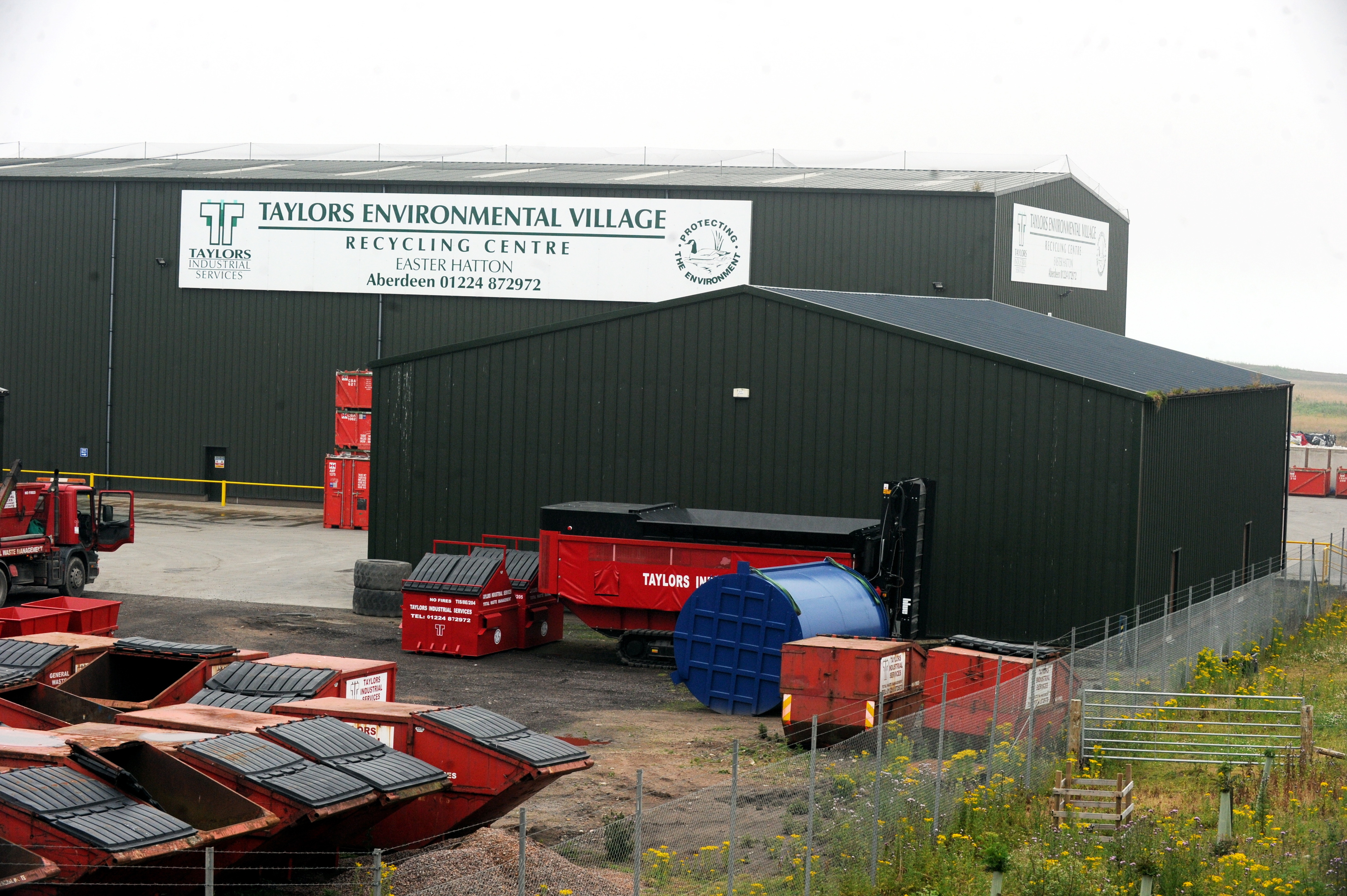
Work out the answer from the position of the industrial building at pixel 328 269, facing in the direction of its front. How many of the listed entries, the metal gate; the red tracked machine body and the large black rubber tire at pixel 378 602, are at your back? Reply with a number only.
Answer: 0

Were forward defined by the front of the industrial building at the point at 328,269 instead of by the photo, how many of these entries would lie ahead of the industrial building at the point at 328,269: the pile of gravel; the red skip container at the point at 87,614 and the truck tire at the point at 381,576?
3

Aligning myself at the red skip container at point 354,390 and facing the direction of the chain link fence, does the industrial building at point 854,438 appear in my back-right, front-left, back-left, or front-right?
front-left

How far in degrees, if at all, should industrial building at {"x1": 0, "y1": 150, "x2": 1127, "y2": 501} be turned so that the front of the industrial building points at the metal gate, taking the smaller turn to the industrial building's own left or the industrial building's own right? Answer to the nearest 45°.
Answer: approximately 45° to the industrial building's own left

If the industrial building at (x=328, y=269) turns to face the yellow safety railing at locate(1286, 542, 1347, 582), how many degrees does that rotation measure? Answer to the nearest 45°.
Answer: approximately 90° to its left

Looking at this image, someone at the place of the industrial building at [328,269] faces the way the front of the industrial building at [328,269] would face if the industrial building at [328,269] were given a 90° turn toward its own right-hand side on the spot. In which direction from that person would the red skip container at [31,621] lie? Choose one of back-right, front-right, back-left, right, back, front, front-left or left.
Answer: left

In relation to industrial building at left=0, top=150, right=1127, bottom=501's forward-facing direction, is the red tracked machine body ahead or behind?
ahead

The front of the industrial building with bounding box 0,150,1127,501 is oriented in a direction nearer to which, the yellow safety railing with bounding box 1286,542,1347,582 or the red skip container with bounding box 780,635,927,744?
the red skip container

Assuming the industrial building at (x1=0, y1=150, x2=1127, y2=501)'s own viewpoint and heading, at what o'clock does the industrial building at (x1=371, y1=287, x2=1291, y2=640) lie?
the industrial building at (x1=371, y1=287, x2=1291, y2=640) is roughly at 11 o'clock from the industrial building at (x1=0, y1=150, x2=1127, y2=501).

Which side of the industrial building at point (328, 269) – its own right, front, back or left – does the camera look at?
front

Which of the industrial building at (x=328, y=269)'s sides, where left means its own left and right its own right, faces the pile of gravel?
front

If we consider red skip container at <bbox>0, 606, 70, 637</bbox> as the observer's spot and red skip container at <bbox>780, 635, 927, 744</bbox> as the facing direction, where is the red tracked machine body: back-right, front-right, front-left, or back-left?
front-left

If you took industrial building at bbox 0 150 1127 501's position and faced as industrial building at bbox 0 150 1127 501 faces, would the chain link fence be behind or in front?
in front

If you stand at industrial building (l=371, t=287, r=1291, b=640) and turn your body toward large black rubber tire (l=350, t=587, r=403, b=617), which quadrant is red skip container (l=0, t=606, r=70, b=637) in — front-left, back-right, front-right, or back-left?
front-left

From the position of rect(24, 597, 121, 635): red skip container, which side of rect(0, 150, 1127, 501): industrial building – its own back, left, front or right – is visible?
front

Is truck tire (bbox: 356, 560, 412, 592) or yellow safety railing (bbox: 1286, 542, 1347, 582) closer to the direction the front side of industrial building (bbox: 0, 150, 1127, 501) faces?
the truck tire

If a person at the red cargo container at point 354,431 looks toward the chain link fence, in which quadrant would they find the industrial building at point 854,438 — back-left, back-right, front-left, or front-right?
front-left
